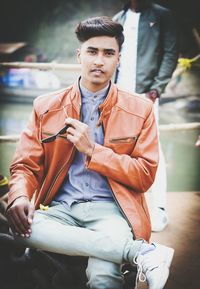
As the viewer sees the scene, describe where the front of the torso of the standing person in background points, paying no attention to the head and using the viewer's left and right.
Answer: facing the viewer and to the left of the viewer
